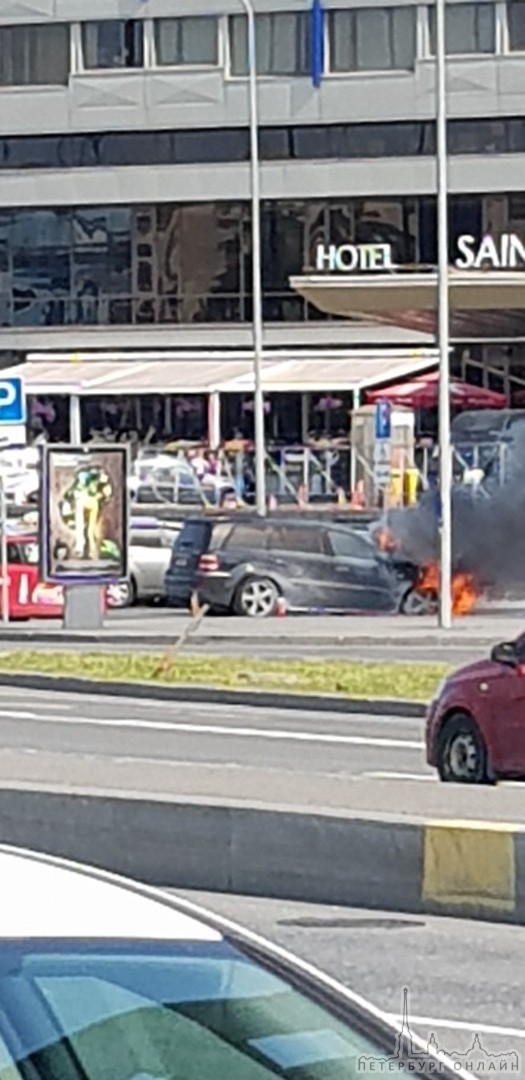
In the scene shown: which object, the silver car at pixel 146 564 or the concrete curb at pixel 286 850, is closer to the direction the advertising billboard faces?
the concrete curb

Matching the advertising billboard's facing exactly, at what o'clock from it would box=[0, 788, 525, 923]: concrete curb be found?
The concrete curb is roughly at 12 o'clock from the advertising billboard.

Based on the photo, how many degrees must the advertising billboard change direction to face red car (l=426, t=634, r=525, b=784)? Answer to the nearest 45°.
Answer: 0° — it already faces it

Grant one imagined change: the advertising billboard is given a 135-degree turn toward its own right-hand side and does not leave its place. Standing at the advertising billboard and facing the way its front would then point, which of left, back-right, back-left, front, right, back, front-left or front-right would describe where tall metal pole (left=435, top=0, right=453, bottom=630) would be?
back-right

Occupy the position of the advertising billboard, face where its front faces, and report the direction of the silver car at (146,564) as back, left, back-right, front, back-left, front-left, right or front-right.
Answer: back

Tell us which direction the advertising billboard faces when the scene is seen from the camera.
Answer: facing the viewer

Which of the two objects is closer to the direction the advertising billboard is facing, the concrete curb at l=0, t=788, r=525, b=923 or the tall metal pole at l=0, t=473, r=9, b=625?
the concrete curb

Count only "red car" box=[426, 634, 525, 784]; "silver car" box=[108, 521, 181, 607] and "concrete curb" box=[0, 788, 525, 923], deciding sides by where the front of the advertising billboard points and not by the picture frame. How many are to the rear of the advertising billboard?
1

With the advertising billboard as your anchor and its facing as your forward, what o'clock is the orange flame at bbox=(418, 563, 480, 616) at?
The orange flame is roughly at 8 o'clock from the advertising billboard.
